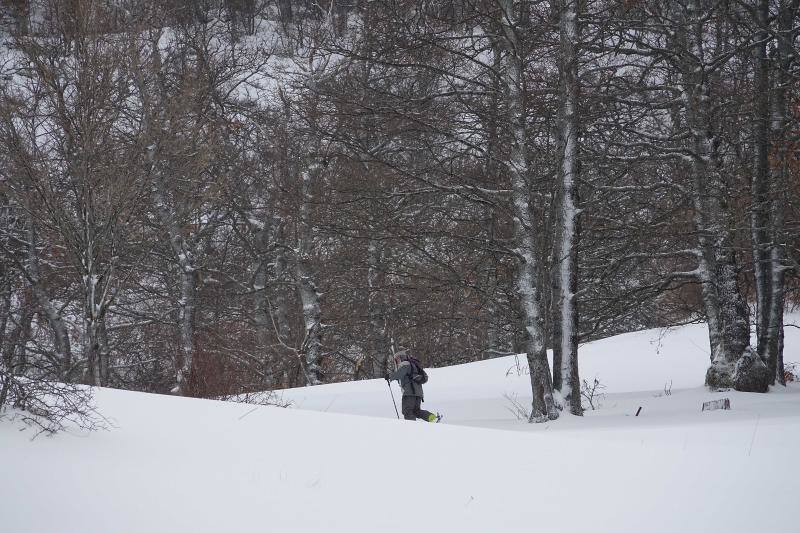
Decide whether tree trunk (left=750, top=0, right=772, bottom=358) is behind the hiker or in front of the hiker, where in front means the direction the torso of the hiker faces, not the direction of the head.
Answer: behind

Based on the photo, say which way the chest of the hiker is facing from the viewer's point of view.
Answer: to the viewer's left

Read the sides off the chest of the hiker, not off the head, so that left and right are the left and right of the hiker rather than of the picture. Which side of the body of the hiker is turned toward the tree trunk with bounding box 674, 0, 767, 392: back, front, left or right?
back
